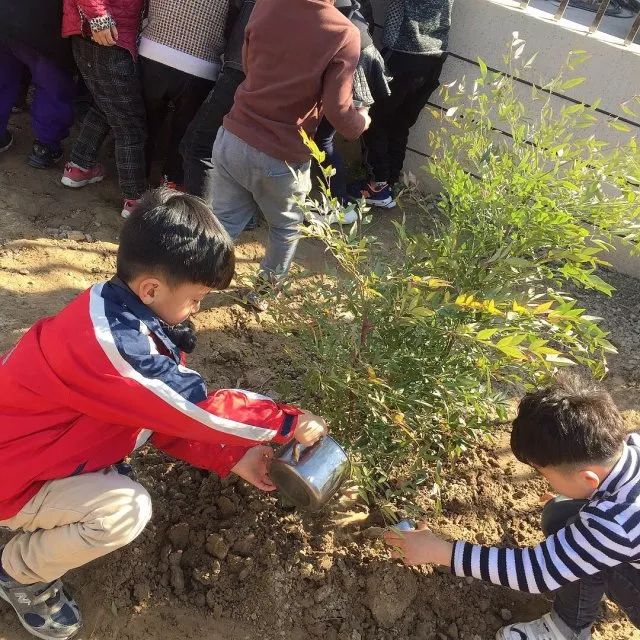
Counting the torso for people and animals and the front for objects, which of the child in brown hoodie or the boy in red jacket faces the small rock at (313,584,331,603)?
the boy in red jacket

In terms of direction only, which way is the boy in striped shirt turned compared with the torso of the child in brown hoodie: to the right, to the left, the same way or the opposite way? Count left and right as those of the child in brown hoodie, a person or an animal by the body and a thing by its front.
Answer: to the left

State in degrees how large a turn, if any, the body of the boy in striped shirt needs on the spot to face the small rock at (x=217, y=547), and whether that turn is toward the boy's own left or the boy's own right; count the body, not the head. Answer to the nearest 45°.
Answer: approximately 45° to the boy's own left

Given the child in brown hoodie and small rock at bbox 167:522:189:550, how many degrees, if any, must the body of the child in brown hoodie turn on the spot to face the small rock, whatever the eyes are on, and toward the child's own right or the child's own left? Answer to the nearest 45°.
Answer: approximately 135° to the child's own right

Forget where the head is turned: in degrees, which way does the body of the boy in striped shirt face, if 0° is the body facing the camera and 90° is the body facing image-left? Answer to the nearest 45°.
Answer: approximately 90°

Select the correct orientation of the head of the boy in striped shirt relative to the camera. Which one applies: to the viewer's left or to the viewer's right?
to the viewer's left

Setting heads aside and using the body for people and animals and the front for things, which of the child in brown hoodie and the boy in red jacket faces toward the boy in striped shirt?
the boy in red jacket

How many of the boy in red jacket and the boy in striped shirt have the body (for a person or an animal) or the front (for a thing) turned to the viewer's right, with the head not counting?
1

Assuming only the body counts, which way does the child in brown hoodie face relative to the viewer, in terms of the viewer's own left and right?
facing away from the viewer and to the right of the viewer

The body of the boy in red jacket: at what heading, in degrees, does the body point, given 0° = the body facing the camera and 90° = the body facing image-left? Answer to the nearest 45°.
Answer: approximately 270°
